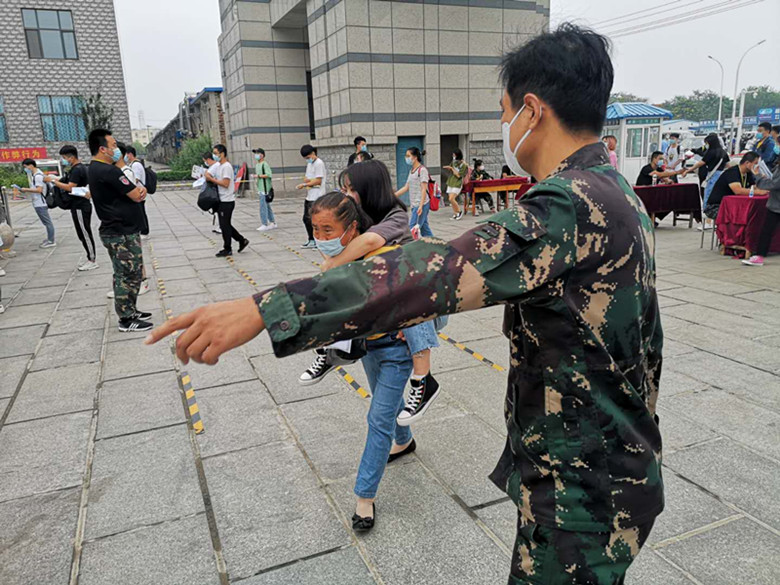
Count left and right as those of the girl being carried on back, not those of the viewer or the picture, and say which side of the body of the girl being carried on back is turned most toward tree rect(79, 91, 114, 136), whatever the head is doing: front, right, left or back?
right

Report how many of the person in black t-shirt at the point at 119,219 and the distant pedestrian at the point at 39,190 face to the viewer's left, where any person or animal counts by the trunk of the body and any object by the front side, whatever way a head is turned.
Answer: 1

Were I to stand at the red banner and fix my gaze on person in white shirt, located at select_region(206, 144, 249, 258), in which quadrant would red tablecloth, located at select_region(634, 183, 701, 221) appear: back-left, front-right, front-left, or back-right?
front-left

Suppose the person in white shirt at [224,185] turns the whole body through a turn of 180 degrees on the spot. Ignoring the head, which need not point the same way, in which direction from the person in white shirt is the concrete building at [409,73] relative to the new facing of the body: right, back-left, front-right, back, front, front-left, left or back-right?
front-left

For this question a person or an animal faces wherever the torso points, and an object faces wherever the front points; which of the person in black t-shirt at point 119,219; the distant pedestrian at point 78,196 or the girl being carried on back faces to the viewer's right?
the person in black t-shirt

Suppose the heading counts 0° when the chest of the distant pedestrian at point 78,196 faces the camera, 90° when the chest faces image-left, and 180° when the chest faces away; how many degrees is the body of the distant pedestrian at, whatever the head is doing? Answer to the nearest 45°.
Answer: approximately 90°

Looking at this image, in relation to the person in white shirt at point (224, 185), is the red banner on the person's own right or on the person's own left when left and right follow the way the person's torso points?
on the person's own right

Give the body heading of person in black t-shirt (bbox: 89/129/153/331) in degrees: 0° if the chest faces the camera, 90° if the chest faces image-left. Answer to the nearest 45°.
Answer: approximately 270°

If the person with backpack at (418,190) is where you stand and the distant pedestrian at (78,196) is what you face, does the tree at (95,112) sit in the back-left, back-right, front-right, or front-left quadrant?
front-right

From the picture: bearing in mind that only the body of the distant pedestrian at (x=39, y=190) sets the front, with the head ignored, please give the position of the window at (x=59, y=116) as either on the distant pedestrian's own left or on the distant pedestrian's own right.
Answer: on the distant pedestrian's own right

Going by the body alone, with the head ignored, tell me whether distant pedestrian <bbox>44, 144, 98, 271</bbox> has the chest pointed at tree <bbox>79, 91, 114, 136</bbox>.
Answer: no

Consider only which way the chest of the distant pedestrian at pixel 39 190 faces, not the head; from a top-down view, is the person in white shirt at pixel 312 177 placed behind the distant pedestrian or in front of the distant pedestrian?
behind

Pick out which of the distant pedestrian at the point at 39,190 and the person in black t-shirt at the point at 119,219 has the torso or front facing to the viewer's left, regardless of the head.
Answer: the distant pedestrian

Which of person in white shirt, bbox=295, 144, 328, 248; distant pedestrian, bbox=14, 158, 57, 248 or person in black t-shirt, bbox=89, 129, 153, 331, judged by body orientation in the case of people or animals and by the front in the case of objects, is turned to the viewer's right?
the person in black t-shirt

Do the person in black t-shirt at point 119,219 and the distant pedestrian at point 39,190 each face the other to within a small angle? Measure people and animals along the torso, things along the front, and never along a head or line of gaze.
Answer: no

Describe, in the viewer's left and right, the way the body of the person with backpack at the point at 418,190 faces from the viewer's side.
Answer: facing the viewer and to the left of the viewer
